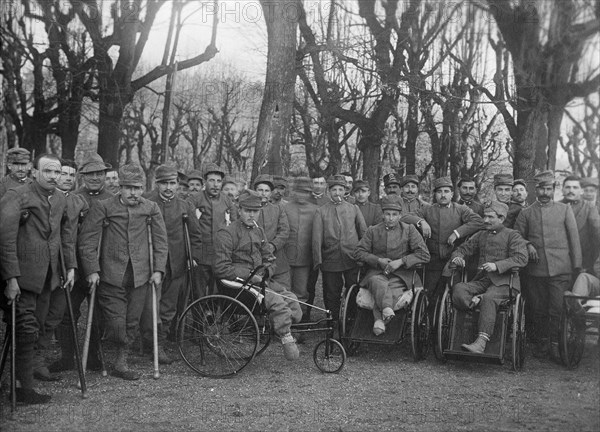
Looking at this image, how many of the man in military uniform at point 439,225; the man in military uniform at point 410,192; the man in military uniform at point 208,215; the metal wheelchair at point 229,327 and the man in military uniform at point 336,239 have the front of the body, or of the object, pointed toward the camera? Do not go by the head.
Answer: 4

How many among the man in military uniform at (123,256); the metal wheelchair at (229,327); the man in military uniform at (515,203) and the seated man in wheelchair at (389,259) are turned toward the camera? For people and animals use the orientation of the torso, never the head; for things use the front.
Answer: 3

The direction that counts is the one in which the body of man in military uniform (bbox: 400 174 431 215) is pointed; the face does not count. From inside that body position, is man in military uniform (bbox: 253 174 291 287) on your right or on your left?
on your right

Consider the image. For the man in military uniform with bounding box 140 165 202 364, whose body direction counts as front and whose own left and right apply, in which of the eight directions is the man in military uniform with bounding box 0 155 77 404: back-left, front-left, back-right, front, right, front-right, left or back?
front-right

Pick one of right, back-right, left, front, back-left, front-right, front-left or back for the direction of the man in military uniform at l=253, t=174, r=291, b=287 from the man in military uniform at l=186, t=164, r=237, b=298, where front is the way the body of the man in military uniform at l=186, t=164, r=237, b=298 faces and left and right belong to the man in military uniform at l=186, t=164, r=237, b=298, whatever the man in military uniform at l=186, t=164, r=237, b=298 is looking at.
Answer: left

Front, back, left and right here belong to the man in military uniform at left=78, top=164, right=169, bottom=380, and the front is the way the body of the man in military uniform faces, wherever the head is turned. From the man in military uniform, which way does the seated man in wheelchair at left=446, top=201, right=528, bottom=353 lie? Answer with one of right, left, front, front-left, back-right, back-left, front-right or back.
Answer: left

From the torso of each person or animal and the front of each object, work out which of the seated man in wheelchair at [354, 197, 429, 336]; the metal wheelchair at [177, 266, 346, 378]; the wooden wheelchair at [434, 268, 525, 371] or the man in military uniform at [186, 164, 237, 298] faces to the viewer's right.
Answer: the metal wheelchair at [177, 266, 346, 378]

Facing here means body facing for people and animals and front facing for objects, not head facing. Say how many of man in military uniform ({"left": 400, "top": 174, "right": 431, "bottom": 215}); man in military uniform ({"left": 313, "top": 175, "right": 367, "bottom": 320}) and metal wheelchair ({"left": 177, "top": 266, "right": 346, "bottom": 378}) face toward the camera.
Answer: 2

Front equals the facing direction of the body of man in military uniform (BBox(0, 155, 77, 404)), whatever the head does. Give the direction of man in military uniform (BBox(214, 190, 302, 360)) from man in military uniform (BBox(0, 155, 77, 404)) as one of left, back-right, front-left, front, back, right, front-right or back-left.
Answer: front-left

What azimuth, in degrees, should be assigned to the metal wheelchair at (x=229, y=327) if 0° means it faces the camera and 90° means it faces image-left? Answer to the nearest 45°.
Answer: approximately 270°
